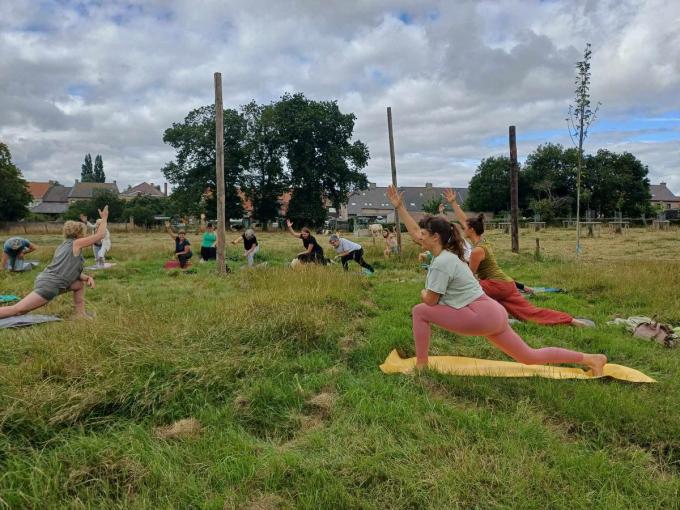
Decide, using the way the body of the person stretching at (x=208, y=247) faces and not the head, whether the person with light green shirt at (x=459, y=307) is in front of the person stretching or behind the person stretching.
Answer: in front

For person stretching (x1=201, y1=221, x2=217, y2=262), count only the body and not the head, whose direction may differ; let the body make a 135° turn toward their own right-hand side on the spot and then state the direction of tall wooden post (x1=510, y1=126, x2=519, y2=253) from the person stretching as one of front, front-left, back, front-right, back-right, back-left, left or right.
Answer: back-right

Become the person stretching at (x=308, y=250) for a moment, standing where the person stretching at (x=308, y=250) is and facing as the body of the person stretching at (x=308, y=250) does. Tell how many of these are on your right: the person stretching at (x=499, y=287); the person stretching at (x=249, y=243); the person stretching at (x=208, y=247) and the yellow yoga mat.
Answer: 2

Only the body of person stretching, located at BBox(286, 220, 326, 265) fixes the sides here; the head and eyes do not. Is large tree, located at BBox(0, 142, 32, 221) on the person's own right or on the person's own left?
on the person's own right

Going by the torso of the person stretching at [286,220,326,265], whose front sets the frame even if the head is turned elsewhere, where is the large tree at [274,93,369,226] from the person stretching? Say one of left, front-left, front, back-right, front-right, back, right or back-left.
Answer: back-right

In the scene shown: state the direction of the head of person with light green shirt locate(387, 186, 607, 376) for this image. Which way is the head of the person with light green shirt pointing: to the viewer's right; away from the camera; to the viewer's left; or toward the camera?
to the viewer's left

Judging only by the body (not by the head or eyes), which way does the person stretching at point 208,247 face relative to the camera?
toward the camera

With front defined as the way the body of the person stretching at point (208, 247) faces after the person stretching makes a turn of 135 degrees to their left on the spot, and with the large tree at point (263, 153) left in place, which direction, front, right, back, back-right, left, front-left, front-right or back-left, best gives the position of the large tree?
front-left

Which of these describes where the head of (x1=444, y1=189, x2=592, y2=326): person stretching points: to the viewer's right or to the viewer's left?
to the viewer's left

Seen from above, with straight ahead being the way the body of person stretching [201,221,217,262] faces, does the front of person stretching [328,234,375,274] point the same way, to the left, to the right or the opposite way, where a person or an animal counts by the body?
to the right

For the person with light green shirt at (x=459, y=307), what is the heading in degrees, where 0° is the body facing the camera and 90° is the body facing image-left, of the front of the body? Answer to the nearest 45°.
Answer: approximately 90°
